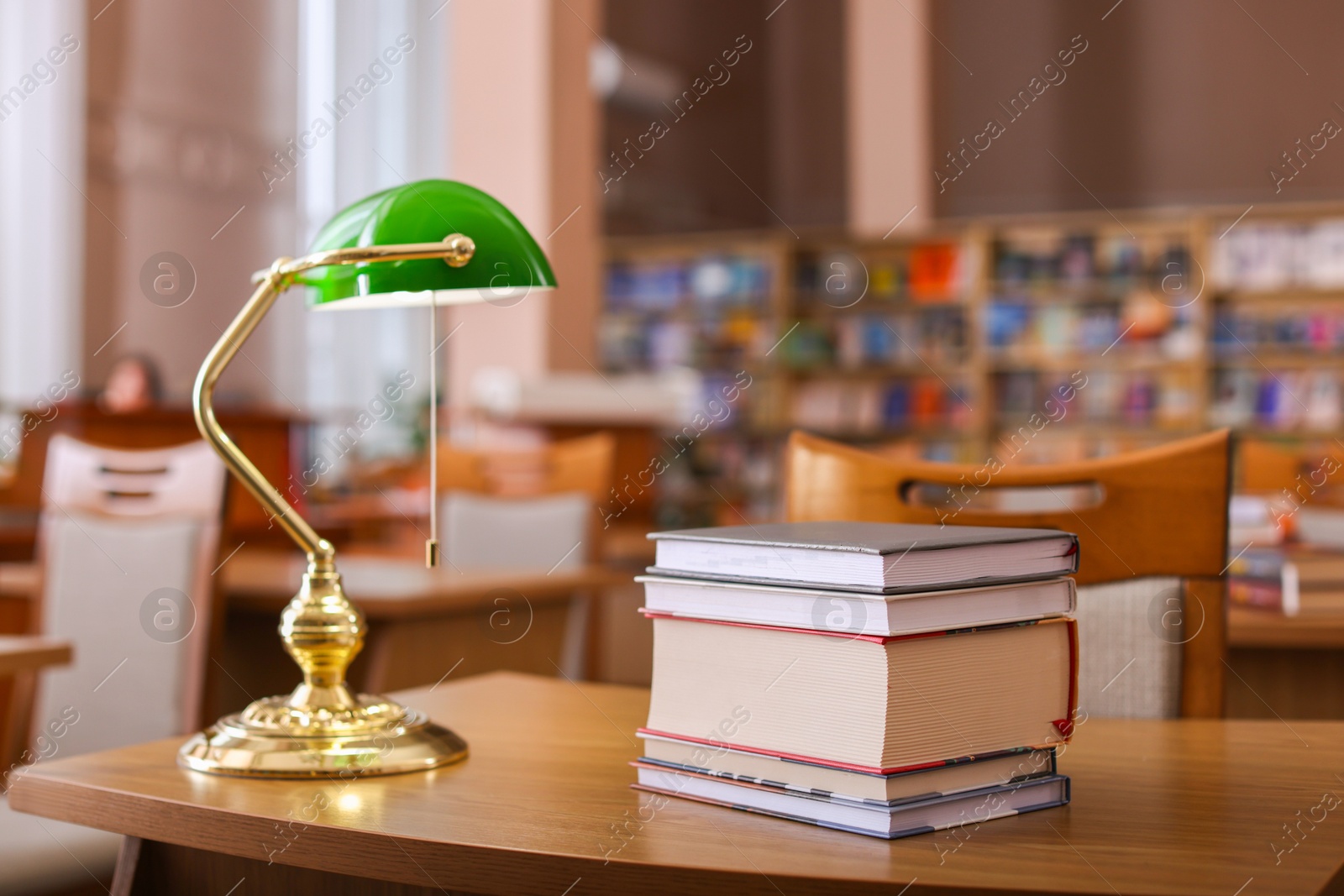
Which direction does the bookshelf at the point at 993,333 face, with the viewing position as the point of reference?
facing the viewer

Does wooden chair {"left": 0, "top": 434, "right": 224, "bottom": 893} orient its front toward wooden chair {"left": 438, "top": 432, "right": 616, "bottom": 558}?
no

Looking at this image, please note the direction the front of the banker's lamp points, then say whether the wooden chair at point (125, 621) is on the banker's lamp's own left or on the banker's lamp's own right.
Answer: on the banker's lamp's own left

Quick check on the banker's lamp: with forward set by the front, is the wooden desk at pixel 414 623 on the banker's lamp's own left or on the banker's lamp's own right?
on the banker's lamp's own left

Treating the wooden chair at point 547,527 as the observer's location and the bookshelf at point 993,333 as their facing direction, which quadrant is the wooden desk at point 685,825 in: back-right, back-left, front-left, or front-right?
back-right

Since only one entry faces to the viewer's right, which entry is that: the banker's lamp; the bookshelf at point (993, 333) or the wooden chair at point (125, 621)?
the banker's lamp

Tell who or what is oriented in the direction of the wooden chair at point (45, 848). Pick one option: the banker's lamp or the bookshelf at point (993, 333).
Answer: the bookshelf

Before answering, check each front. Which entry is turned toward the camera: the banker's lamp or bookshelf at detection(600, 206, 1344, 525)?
the bookshelf

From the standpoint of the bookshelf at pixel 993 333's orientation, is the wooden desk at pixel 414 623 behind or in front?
in front

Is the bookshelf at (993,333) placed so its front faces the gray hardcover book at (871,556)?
yes

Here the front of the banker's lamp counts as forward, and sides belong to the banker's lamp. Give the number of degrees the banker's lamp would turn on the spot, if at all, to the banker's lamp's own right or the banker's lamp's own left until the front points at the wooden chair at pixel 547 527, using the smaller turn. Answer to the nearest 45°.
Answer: approximately 90° to the banker's lamp's own left

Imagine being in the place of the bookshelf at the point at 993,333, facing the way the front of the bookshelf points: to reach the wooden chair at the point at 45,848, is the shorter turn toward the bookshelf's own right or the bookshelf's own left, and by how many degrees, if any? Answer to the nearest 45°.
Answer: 0° — it already faces it

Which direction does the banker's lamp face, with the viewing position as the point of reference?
facing to the right of the viewer

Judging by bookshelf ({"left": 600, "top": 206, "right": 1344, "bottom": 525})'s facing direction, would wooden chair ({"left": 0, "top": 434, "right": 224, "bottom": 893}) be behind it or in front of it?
in front
